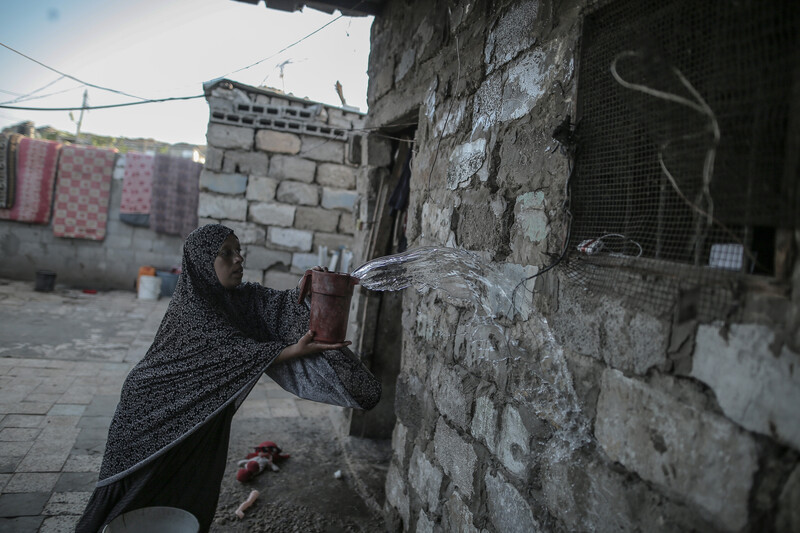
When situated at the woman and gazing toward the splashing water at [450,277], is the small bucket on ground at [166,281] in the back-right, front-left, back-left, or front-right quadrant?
back-left

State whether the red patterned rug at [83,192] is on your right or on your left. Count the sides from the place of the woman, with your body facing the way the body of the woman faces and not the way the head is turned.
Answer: on your left

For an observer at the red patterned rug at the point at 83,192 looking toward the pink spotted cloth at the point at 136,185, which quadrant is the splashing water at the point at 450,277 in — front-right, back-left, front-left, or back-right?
front-right

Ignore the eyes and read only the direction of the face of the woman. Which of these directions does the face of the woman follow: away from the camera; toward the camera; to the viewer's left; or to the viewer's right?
to the viewer's right

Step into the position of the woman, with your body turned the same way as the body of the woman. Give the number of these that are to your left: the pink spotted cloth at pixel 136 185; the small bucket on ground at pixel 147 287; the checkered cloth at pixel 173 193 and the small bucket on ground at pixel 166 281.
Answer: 4

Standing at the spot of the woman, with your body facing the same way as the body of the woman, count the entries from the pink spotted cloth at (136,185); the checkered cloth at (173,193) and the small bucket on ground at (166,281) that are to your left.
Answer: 3

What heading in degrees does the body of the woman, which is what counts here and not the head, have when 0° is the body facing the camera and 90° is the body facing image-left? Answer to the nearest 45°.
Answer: approximately 270°

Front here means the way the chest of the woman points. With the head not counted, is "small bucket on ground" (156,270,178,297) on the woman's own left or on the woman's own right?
on the woman's own left

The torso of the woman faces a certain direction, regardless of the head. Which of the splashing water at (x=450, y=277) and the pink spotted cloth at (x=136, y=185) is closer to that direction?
the splashing water

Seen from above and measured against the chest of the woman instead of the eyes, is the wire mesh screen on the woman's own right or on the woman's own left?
on the woman's own right

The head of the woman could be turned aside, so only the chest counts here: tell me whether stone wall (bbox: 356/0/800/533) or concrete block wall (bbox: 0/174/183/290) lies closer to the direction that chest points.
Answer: the stone wall

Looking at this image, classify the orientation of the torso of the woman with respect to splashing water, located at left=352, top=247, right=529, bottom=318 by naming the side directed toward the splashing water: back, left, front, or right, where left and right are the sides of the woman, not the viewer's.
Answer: front

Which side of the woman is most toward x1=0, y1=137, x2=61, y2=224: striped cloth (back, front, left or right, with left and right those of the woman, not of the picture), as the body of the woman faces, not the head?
left

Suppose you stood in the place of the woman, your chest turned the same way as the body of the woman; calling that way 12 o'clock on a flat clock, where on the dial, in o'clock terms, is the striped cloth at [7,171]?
The striped cloth is roughly at 8 o'clock from the woman.
